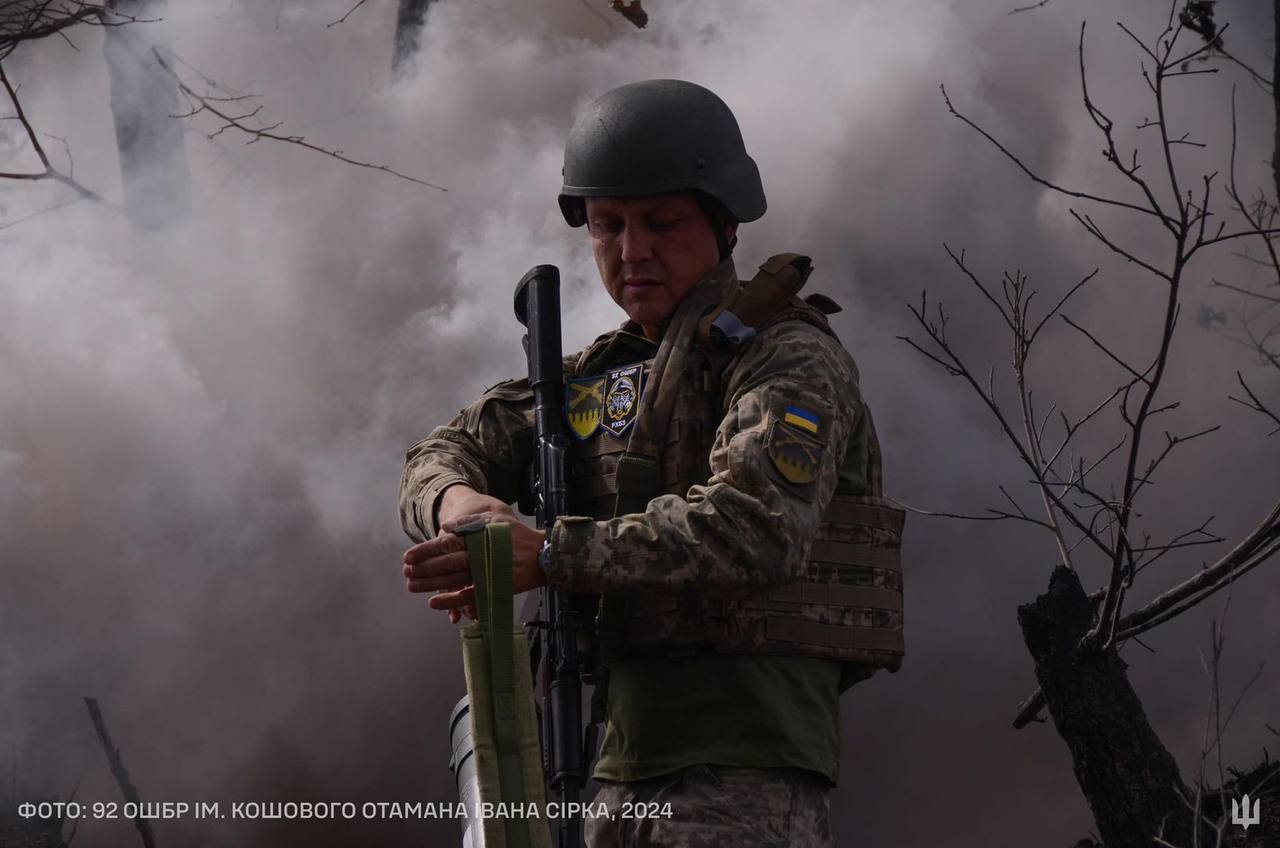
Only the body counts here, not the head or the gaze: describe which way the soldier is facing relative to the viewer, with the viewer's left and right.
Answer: facing the viewer and to the left of the viewer

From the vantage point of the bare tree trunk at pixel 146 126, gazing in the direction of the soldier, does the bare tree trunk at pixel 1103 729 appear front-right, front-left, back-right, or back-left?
front-left

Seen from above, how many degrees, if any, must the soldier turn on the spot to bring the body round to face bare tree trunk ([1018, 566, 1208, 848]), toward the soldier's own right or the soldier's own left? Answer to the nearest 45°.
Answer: approximately 180°

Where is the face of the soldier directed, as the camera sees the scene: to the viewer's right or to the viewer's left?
to the viewer's left
